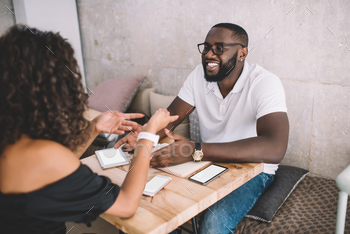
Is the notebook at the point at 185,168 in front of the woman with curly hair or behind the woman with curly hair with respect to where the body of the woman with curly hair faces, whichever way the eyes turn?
in front

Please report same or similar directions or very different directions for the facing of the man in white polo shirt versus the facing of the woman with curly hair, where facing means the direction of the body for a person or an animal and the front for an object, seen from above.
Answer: very different directions

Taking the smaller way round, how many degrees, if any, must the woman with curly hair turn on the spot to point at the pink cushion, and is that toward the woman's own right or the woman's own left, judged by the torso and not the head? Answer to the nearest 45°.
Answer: approximately 45° to the woman's own left

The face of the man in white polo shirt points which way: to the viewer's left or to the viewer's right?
to the viewer's left

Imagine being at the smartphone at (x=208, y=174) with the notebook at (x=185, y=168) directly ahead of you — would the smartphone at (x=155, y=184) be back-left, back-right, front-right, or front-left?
front-left

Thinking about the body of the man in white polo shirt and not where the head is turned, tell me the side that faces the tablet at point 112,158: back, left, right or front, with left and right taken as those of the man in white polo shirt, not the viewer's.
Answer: front

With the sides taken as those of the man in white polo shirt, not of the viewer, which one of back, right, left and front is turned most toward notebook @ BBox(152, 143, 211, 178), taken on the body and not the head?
front

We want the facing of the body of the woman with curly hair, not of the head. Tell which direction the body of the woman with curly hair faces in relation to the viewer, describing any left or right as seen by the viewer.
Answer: facing away from the viewer and to the right of the viewer

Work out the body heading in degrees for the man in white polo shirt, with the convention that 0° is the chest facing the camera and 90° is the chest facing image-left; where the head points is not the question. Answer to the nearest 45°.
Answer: approximately 45°

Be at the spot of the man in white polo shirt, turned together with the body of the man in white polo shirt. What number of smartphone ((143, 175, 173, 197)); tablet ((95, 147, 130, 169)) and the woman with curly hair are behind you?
0

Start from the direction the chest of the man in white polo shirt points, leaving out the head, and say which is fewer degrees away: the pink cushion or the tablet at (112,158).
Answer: the tablet

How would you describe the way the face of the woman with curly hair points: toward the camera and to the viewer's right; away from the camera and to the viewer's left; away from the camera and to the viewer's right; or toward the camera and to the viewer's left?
away from the camera and to the viewer's right
